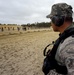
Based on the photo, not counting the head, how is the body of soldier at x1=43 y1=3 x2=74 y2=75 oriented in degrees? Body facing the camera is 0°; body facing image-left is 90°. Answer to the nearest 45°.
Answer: approximately 90°
